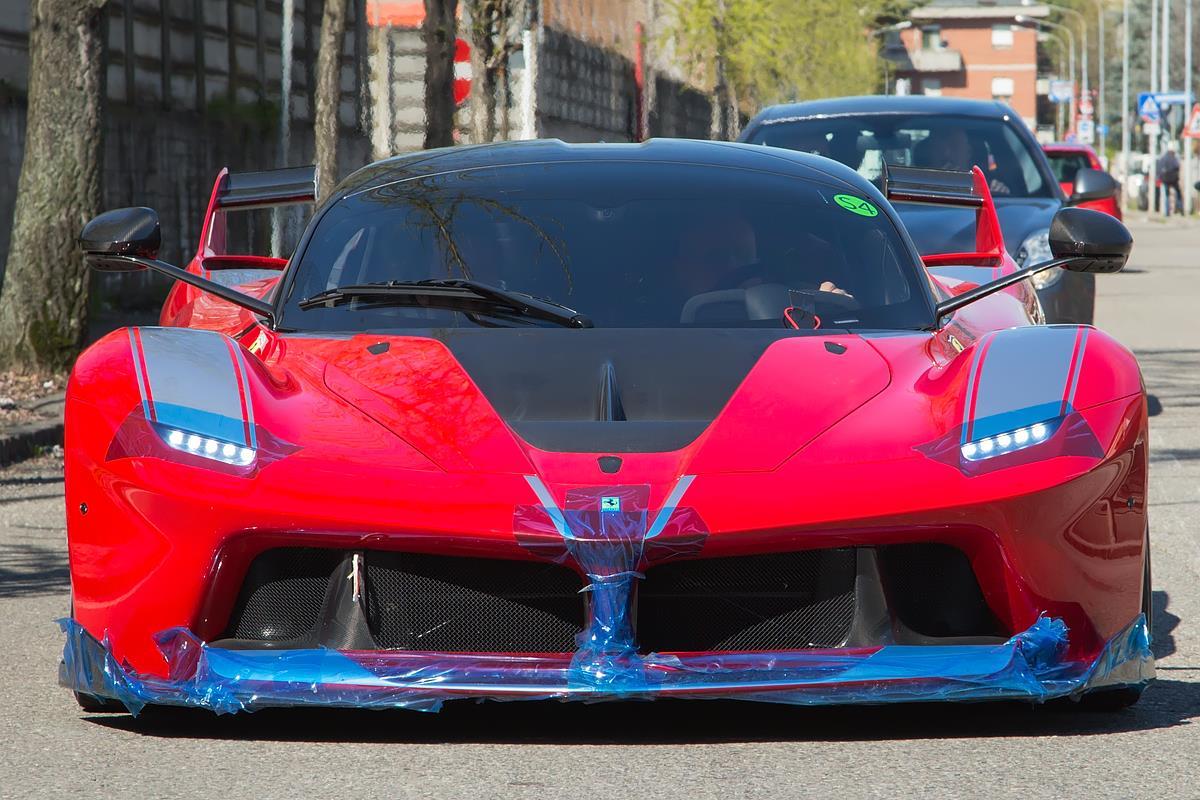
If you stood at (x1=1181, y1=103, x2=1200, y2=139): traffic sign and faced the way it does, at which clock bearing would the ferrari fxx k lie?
The ferrari fxx k is roughly at 12 o'clock from the traffic sign.

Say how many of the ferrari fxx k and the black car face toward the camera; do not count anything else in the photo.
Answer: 2

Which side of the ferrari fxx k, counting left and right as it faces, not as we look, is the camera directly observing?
front

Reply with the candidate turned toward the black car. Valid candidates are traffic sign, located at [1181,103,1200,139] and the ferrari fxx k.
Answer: the traffic sign

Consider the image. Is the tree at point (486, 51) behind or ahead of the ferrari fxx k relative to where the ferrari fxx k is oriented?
behind

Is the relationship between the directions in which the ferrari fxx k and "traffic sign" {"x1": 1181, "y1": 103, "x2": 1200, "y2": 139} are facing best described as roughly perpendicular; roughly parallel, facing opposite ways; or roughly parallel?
roughly parallel

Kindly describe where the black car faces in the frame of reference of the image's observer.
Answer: facing the viewer

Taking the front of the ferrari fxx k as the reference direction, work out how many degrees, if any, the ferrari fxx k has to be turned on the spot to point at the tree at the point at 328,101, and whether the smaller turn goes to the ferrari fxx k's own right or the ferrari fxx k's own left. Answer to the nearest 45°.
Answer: approximately 180°

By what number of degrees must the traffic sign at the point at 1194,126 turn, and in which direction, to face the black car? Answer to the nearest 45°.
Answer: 0° — it already faces it

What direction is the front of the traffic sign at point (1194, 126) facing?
toward the camera

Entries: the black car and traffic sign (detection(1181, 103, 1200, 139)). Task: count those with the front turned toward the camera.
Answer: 2

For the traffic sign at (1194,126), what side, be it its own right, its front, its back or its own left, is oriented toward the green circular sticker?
front

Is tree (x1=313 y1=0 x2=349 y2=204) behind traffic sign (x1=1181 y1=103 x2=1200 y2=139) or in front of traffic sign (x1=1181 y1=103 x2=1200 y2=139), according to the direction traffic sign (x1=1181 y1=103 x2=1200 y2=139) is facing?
in front

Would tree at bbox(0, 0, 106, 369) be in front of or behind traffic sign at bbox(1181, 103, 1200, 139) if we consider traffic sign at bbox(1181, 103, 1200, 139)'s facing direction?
in front

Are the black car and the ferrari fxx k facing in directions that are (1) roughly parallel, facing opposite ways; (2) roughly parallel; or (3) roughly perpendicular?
roughly parallel

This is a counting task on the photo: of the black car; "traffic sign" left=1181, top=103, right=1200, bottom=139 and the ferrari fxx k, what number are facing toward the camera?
3
